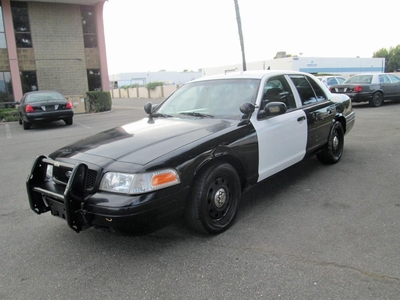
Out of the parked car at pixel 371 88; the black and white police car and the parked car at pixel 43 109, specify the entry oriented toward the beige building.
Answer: the parked car at pixel 43 109

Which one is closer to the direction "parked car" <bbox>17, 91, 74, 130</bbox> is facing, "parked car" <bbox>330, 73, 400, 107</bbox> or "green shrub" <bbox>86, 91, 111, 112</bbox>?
the green shrub

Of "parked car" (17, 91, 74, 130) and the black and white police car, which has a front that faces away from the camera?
the parked car

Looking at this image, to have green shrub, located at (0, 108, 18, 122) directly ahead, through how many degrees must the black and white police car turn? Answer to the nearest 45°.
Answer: approximately 90° to its right

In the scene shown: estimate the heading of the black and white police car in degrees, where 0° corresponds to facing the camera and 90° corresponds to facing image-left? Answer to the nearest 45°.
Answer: approximately 45°

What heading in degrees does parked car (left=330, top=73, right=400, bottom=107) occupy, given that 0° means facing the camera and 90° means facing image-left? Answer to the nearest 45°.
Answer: approximately 225°

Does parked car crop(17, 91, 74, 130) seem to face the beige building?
yes

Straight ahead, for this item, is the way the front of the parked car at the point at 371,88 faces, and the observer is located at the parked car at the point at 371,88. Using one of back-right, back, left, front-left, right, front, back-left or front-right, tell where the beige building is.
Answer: back-left

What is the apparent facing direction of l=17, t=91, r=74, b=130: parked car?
away from the camera

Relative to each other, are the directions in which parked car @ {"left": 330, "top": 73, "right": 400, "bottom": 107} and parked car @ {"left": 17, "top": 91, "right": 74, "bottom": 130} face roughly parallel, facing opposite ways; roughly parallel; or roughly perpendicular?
roughly perpendicular

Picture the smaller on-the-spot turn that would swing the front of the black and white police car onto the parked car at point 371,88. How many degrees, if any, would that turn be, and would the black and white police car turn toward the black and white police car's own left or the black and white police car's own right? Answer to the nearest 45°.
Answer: approximately 180°

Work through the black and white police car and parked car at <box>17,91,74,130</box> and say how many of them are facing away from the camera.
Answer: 1
